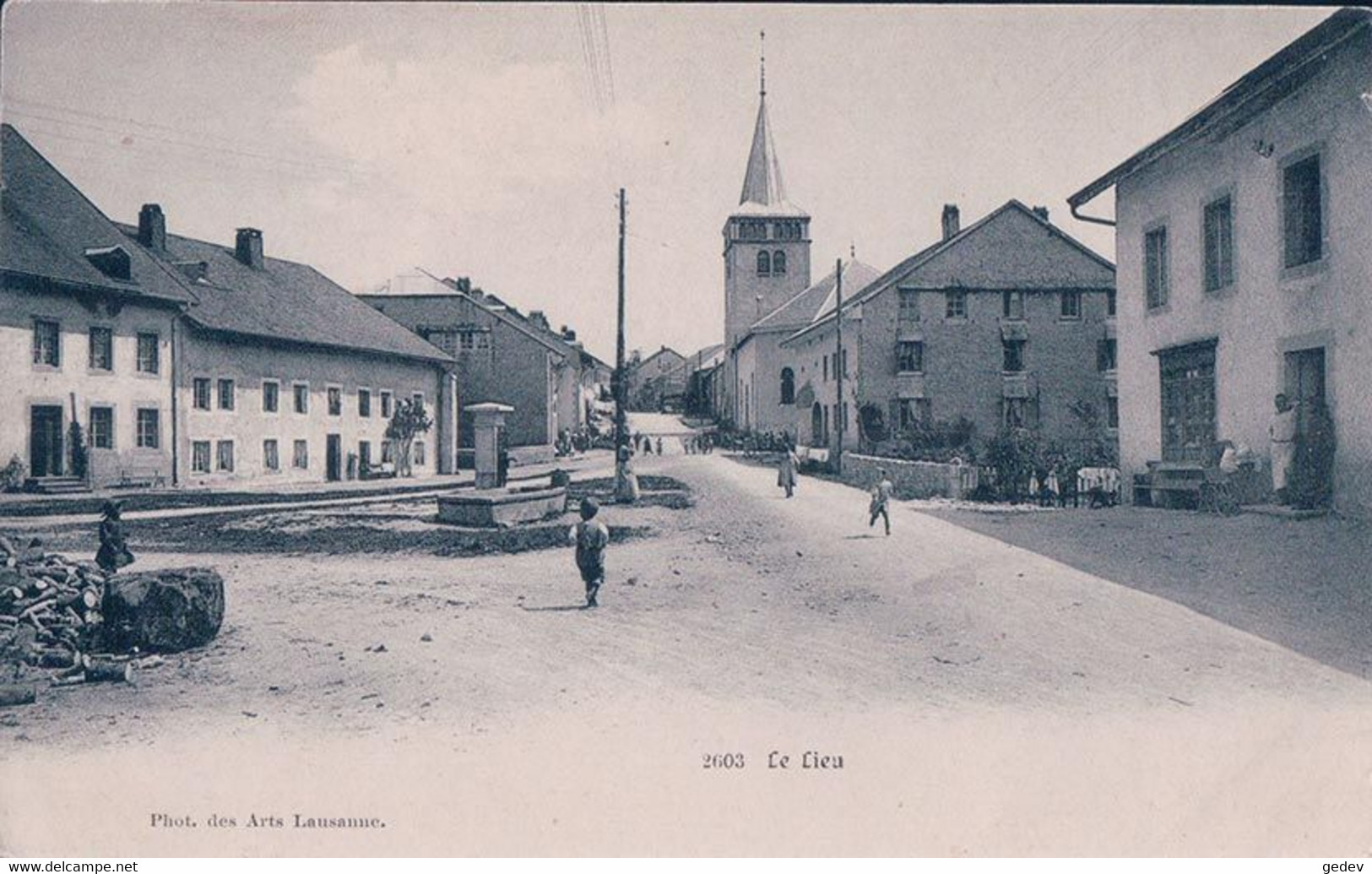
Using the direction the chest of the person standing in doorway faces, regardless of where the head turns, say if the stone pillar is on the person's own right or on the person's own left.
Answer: on the person's own right

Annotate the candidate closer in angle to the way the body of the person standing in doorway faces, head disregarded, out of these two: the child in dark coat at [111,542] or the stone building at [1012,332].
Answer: the child in dark coat

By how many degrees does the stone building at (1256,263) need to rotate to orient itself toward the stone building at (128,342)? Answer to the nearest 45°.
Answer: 0° — it already faces it

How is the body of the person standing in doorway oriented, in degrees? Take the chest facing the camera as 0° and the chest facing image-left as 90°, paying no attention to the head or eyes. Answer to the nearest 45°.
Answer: approximately 45°

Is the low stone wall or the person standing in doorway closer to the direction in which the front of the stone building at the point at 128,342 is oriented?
the person standing in doorway

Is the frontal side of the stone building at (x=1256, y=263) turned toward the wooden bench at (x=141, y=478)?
yes

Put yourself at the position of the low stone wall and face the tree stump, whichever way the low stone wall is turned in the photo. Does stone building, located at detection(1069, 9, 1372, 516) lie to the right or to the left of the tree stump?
left

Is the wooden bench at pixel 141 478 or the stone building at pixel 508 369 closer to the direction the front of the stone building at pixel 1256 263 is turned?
the wooden bench

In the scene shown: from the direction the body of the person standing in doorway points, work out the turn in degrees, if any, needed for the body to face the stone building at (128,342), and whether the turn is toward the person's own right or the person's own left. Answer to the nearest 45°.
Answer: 0° — they already face it

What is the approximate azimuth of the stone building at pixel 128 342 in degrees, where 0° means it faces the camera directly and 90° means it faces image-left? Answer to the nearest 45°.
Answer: approximately 315°

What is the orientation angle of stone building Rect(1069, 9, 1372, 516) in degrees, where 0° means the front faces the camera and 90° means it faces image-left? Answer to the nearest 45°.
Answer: approximately 45°

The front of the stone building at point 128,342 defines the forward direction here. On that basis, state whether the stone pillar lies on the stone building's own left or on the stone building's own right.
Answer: on the stone building's own left
